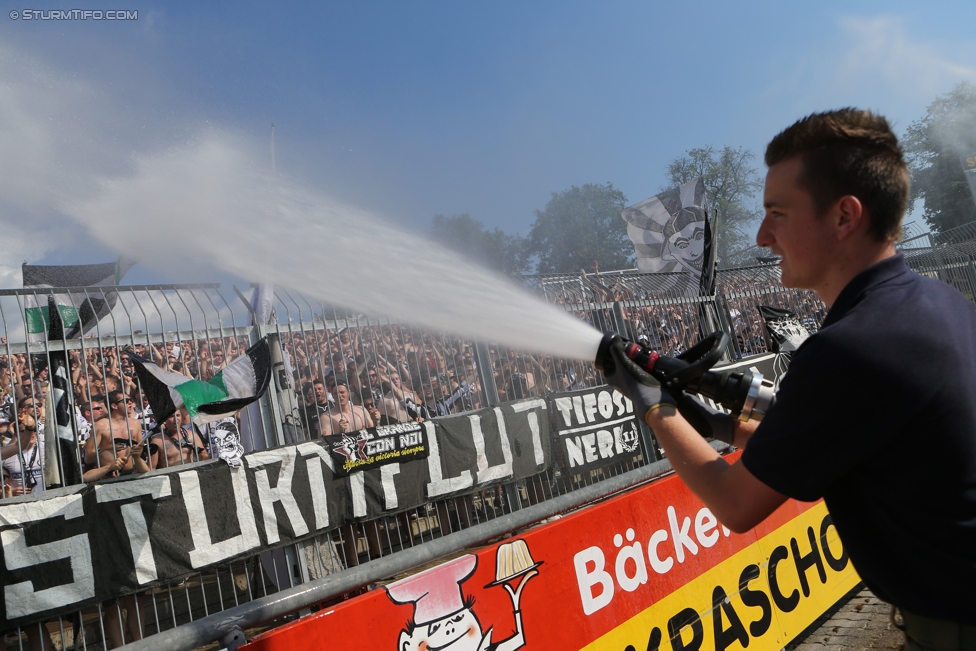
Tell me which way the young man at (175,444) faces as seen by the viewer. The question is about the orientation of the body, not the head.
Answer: toward the camera

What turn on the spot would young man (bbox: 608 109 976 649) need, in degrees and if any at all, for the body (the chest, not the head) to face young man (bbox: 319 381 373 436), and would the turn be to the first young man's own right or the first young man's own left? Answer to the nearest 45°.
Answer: approximately 45° to the first young man's own right

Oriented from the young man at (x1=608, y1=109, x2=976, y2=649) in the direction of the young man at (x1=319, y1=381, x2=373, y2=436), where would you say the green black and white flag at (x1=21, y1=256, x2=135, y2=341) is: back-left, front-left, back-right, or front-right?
front-left

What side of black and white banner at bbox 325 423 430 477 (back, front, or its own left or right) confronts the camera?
front

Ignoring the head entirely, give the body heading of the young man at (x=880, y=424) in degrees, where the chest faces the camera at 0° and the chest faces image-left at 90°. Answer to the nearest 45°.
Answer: approximately 90°

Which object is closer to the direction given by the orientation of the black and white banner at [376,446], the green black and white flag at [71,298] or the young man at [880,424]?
the young man

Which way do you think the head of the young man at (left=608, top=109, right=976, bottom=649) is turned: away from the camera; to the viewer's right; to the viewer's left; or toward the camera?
to the viewer's left

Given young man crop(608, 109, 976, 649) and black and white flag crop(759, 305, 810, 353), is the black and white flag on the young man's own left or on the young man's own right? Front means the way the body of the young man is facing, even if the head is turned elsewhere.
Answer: on the young man's own right

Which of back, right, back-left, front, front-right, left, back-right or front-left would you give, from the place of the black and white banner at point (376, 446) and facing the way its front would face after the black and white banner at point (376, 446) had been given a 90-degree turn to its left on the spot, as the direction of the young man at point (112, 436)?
back

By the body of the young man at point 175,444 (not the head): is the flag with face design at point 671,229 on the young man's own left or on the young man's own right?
on the young man's own left
